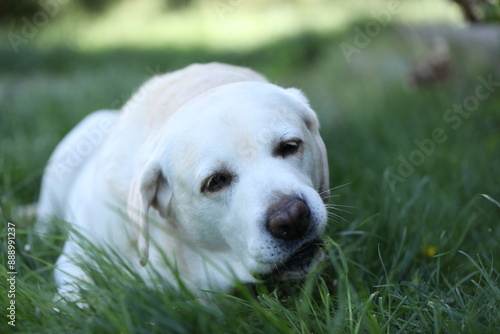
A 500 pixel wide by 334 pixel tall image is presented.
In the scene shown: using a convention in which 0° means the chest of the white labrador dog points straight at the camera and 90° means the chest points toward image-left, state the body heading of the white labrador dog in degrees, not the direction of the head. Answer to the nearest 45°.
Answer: approximately 315°
